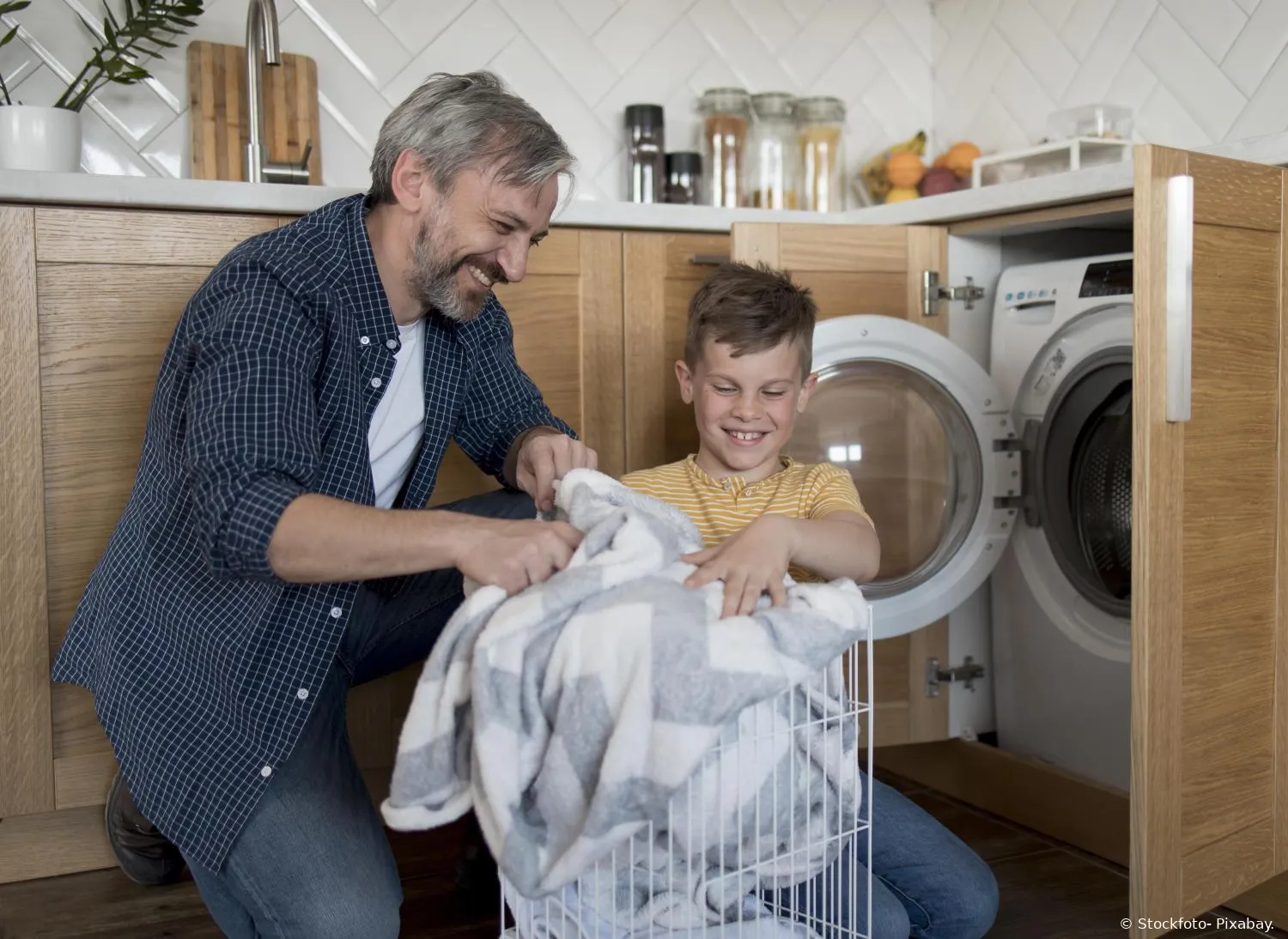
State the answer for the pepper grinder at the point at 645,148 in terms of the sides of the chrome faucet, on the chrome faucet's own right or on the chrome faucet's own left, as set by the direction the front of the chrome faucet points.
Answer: on the chrome faucet's own left

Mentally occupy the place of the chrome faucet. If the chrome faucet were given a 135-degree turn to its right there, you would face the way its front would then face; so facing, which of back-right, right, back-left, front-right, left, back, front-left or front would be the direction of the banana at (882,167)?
back

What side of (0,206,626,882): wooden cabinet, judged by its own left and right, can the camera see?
front

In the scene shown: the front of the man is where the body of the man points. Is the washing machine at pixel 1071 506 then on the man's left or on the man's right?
on the man's left

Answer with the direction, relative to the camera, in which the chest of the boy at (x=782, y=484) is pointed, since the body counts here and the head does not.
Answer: toward the camera

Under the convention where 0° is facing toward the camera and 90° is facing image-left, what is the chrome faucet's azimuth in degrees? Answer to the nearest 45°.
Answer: approximately 315°

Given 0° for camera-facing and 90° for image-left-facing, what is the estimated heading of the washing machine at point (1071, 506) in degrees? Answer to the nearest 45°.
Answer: approximately 45°

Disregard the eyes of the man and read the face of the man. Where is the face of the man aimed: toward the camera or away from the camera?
toward the camera

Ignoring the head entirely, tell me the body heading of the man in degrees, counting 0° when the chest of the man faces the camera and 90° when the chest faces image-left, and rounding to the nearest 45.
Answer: approximately 315°

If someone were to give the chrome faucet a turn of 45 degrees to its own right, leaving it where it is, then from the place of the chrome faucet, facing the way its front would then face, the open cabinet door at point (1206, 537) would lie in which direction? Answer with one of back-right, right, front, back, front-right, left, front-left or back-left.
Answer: front-left

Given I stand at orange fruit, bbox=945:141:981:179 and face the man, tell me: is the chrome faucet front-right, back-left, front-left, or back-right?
front-right

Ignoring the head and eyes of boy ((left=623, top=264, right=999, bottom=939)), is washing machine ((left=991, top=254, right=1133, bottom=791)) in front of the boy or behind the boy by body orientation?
behind

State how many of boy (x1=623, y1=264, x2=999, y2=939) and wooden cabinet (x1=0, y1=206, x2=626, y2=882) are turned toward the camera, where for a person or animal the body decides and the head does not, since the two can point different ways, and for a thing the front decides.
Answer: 2

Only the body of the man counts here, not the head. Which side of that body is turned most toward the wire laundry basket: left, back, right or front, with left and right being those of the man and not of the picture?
front
